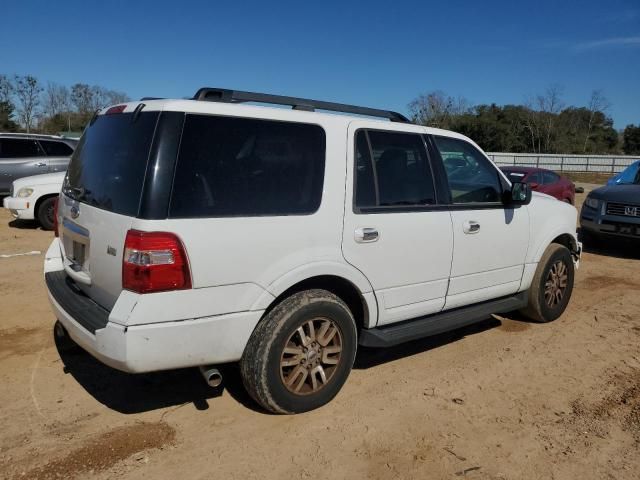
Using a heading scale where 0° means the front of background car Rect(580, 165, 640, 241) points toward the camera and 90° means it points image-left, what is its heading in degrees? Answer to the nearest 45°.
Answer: approximately 45°

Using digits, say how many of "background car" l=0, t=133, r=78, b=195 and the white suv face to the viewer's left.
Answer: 1

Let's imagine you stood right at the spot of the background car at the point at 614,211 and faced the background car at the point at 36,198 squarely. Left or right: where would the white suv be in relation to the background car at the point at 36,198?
left

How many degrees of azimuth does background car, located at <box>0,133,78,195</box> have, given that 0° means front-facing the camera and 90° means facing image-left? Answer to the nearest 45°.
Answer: approximately 90°

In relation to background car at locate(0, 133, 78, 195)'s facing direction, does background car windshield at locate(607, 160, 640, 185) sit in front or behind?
behind

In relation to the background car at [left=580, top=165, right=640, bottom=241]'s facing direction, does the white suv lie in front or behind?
in front

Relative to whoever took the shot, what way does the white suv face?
facing away from the viewer and to the right of the viewer

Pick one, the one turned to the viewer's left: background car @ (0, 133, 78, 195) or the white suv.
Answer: the background car

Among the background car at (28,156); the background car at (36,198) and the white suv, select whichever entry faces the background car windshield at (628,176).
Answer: the white suv

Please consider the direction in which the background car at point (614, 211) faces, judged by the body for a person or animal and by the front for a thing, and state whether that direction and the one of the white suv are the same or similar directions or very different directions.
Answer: very different directions
